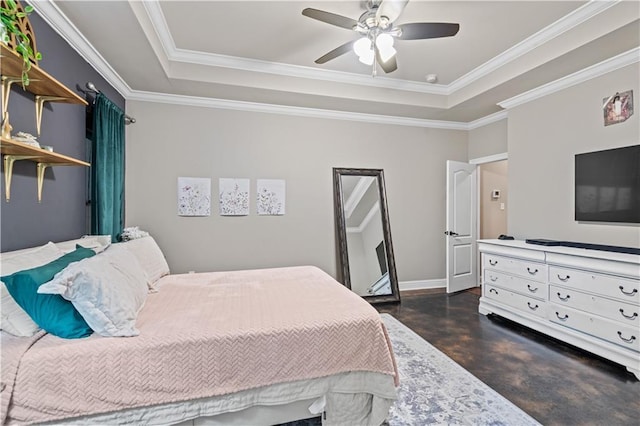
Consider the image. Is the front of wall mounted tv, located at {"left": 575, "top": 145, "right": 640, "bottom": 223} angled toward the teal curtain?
yes

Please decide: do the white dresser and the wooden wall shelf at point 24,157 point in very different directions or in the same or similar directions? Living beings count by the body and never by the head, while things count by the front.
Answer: very different directions

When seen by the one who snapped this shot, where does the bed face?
facing to the right of the viewer

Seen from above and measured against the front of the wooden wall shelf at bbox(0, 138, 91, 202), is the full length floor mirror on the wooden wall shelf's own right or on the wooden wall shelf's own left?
on the wooden wall shelf's own left
